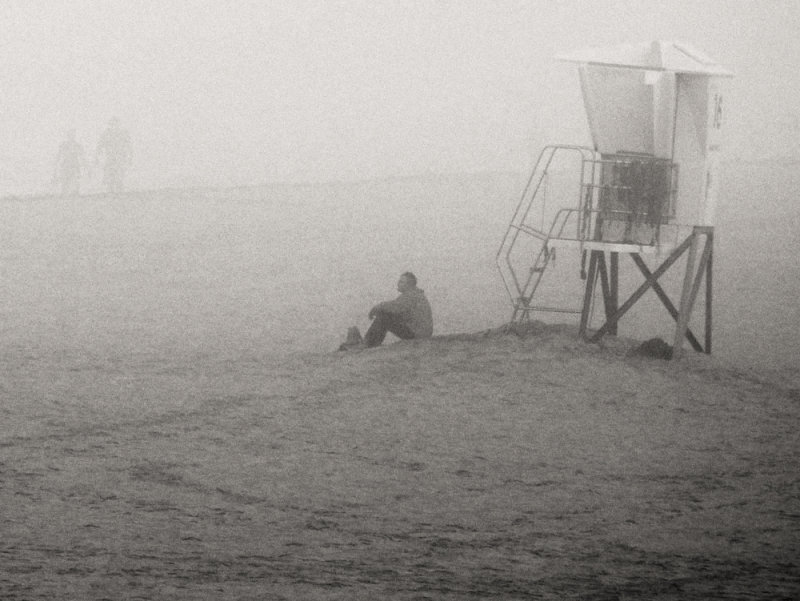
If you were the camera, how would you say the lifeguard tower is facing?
facing the viewer and to the left of the viewer

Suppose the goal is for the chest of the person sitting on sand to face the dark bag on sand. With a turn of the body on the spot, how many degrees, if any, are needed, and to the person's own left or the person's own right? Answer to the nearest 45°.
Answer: approximately 180°

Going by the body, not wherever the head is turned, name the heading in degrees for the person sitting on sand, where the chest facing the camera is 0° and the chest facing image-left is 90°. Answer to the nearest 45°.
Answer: approximately 90°

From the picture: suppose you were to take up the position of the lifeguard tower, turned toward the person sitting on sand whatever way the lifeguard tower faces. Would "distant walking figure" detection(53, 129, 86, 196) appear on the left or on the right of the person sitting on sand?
right

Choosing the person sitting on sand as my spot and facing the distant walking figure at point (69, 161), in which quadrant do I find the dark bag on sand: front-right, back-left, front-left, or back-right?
back-right

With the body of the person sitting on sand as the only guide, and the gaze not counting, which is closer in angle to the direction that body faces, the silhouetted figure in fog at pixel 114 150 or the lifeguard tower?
the silhouetted figure in fog

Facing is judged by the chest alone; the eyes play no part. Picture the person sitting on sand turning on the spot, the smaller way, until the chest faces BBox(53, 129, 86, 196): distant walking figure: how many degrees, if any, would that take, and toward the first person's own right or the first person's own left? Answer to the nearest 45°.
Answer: approximately 45° to the first person's own right

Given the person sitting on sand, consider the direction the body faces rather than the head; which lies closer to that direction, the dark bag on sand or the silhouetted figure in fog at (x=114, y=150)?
the silhouetted figure in fog

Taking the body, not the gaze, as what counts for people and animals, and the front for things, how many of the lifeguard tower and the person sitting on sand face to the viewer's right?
0

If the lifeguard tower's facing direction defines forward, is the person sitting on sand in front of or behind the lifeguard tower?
in front

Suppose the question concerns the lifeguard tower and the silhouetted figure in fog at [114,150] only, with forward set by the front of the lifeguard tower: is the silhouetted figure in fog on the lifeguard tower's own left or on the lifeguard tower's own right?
on the lifeguard tower's own right

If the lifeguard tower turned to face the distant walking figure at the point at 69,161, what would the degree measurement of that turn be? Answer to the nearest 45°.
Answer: approximately 90° to its right

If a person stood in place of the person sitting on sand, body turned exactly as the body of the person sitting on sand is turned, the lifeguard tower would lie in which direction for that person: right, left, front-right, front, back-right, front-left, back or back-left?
back
